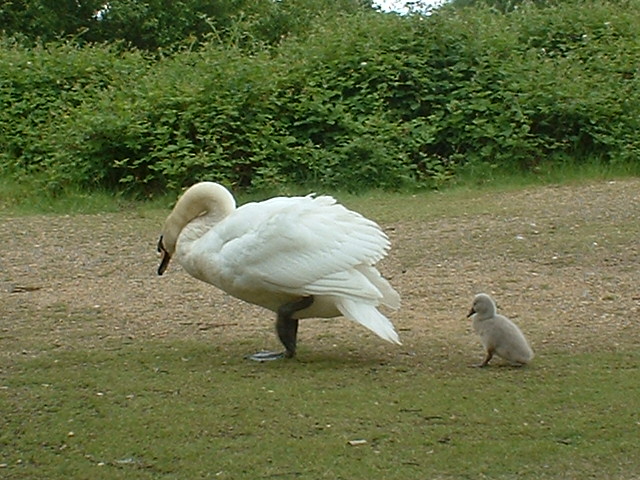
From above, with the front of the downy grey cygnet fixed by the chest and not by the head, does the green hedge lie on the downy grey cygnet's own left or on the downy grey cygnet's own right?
on the downy grey cygnet's own right

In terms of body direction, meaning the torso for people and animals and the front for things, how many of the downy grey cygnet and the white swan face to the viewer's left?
2

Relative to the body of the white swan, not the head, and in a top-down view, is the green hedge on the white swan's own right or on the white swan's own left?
on the white swan's own right

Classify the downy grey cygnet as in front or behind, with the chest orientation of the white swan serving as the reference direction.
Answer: behind

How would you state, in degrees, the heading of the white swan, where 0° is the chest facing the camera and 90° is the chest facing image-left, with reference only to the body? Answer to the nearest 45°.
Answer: approximately 90°

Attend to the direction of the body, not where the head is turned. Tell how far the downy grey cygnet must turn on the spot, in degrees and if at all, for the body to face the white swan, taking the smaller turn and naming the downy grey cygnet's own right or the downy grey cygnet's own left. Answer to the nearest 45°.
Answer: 0° — it already faces it

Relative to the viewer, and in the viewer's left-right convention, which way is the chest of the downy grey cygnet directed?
facing to the left of the viewer
